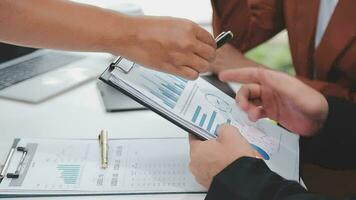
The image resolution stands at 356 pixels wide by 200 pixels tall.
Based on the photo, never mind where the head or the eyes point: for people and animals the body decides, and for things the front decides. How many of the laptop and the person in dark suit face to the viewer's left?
1

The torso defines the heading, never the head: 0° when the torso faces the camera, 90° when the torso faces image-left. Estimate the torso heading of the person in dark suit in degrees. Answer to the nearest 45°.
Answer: approximately 90°

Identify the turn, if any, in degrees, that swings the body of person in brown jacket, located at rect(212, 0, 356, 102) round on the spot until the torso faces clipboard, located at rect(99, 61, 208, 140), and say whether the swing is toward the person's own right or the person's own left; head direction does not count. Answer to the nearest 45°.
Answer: approximately 45° to the person's own right

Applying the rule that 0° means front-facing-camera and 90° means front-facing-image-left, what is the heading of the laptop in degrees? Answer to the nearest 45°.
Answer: approximately 315°
